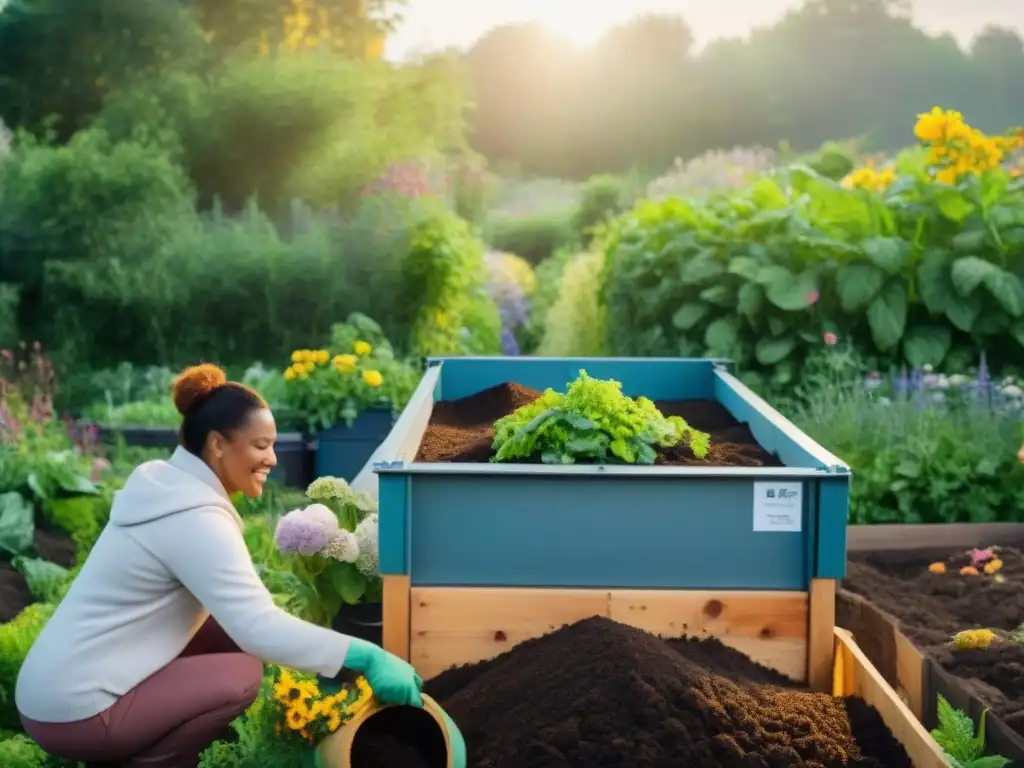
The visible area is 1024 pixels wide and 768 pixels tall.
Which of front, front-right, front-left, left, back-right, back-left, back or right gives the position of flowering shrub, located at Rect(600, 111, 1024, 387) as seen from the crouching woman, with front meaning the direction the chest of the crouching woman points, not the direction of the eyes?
front-left

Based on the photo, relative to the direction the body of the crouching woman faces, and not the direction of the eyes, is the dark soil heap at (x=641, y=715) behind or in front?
in front

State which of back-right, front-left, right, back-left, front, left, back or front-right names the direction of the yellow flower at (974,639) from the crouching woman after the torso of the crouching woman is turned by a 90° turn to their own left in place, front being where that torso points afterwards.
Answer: right

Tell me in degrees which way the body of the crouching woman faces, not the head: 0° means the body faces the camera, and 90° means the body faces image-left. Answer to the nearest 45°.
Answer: approximately 270°

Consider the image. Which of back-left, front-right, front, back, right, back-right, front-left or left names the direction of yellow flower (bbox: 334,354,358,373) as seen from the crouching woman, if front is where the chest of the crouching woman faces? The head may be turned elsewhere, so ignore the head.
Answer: left

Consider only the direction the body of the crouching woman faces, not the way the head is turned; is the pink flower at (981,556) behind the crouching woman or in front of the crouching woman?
in front

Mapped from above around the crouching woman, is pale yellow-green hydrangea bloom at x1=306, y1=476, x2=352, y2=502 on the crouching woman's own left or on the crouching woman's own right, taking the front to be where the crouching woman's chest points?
on the crouching woman's own left

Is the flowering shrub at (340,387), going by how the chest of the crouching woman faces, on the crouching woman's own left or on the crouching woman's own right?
on the crouching woman's own left

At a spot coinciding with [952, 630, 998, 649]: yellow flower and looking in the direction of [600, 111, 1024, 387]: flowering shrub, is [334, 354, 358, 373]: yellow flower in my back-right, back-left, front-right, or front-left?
front-left

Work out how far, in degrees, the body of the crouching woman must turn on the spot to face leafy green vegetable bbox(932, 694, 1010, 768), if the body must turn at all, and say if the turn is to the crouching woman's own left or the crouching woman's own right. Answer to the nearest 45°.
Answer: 0° — they already face it
